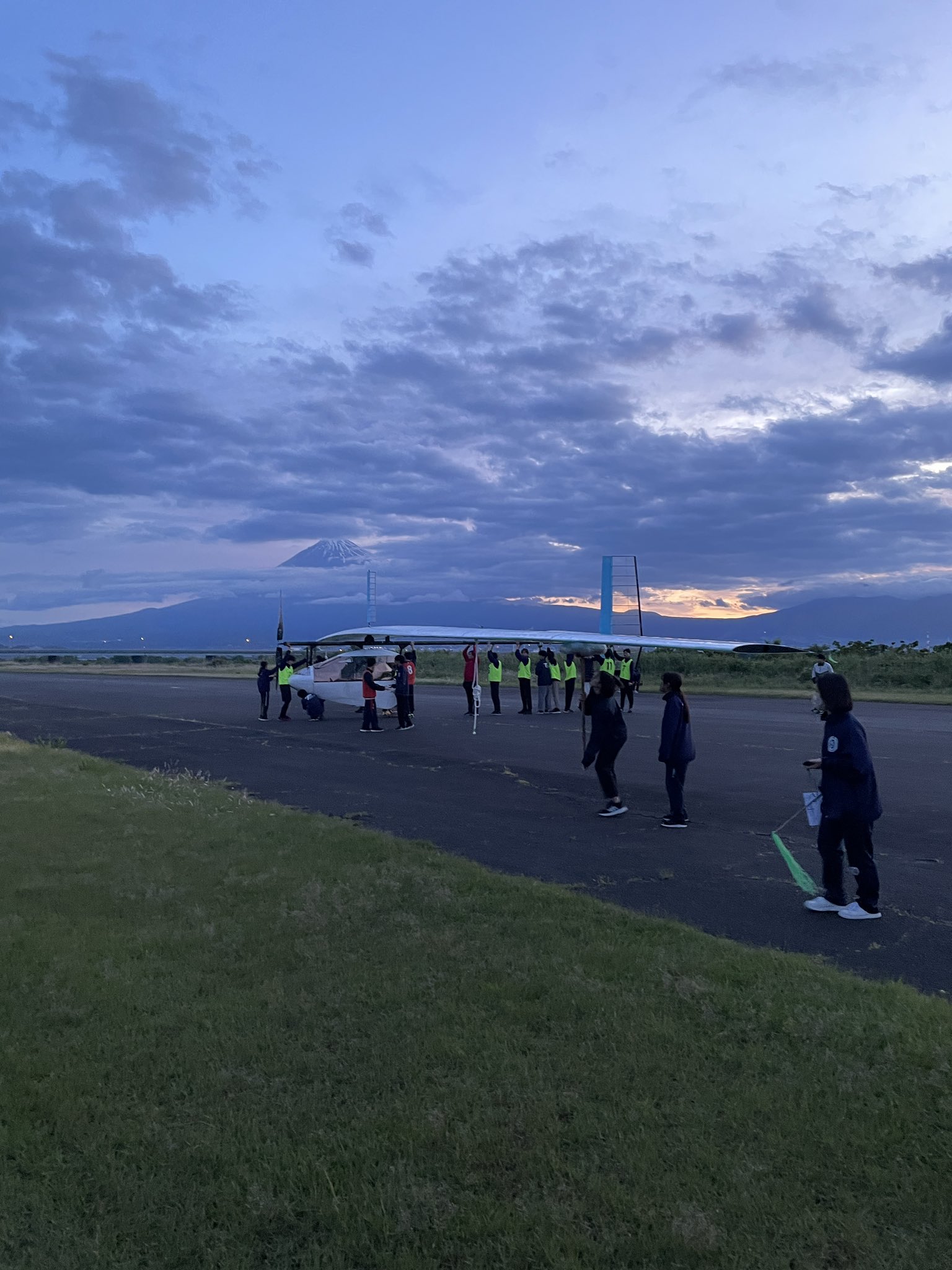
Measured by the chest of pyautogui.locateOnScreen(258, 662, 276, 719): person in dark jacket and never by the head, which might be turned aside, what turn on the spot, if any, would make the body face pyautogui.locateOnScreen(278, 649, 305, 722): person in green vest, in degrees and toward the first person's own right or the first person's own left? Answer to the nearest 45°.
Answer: approximately 45° to the first person's own right

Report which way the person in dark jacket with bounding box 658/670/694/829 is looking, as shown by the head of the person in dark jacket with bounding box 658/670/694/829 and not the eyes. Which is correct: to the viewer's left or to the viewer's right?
to the viewer's left

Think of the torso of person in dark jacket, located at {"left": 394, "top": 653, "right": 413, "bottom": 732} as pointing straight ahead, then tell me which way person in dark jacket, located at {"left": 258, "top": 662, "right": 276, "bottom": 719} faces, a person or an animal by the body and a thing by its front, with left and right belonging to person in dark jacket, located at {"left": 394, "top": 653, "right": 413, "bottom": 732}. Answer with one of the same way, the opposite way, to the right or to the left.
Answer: the opposite way

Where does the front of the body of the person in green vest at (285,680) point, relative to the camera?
to the viewer's right

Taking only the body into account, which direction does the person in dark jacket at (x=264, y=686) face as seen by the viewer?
to the viewer's right

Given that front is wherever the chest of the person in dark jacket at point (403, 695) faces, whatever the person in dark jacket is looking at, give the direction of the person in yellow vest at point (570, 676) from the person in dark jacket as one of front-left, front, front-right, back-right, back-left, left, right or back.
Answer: back-right

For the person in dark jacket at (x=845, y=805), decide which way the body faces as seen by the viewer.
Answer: to the viewer's left

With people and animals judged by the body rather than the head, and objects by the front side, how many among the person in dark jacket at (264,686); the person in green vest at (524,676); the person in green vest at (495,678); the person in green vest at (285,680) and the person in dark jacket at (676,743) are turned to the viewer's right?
2
